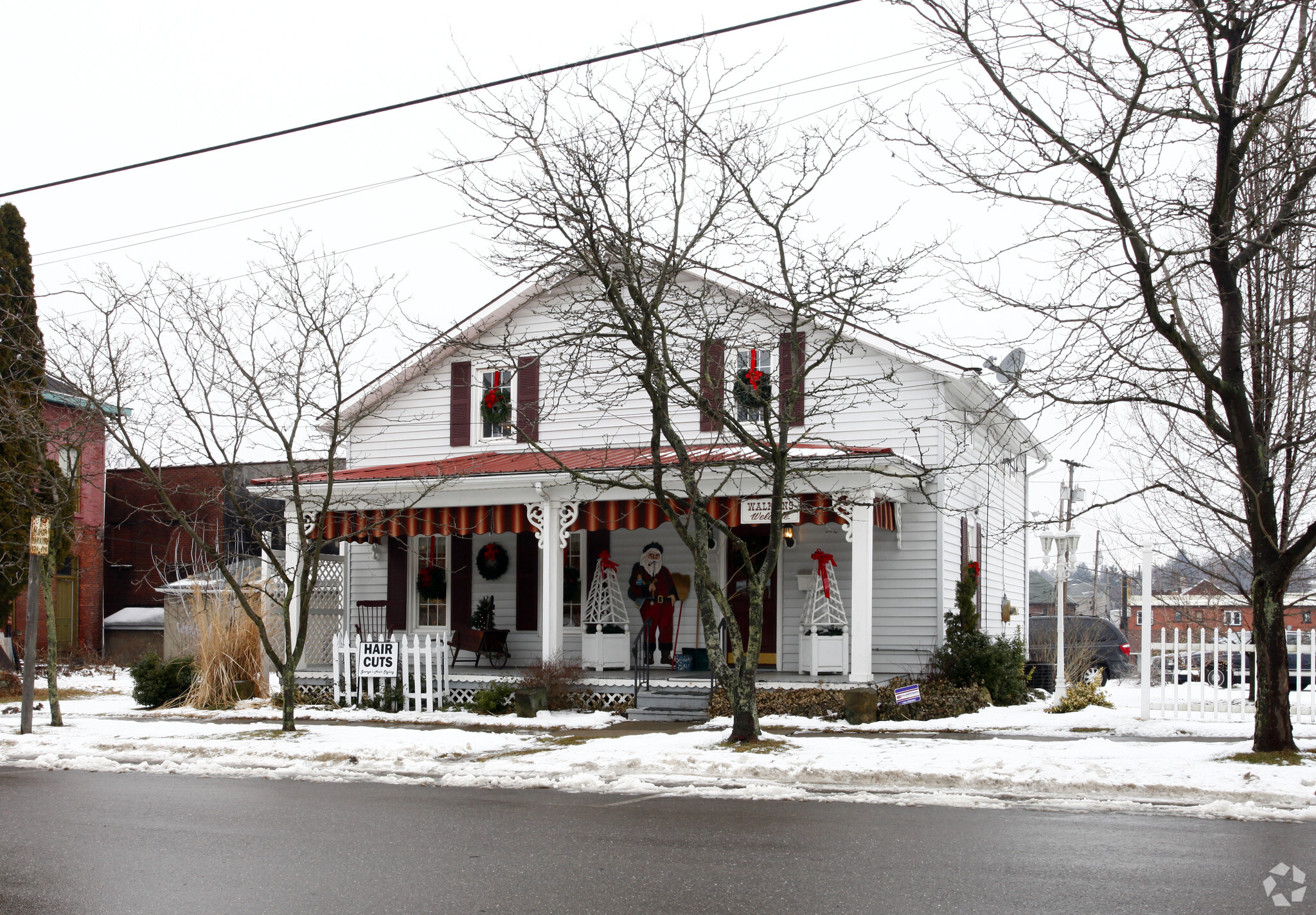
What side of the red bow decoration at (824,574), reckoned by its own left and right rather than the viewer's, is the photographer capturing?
front

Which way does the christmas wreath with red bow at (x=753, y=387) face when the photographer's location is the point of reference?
facing the viewer

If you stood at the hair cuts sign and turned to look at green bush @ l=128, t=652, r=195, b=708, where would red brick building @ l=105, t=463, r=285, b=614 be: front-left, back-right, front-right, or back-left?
front-right

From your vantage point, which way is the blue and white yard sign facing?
toward the camera

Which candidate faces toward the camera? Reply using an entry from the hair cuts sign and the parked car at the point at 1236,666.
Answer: the hair cuts sign

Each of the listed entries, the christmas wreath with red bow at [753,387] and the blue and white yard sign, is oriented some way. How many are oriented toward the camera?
2

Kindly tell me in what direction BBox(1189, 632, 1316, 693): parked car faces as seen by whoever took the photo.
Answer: facing to the left of the viewer

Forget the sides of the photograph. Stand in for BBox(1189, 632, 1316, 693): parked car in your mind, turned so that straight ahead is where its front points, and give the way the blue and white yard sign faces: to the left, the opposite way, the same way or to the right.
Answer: to the left
